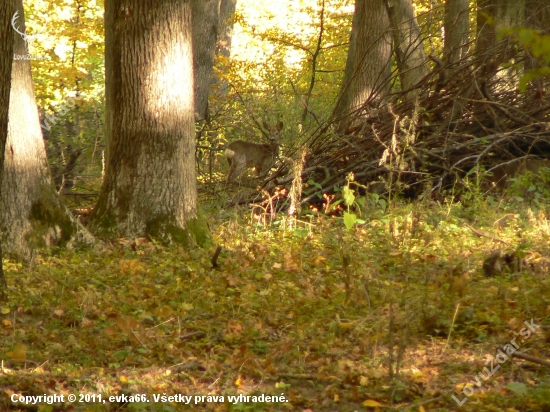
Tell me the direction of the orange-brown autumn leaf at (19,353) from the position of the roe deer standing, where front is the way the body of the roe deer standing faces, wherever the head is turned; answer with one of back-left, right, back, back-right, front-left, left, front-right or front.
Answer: right

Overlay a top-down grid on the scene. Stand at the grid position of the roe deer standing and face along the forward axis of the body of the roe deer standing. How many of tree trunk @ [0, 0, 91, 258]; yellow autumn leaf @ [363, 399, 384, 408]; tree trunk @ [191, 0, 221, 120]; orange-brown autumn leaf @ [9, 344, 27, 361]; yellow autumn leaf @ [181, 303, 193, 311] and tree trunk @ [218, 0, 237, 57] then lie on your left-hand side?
2

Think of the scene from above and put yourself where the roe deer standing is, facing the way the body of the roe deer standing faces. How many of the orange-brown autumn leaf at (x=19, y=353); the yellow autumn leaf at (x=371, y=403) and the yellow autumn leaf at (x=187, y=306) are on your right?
3

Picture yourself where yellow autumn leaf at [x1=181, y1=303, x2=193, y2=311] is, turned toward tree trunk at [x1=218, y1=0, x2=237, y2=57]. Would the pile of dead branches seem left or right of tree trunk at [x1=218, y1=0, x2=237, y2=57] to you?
right

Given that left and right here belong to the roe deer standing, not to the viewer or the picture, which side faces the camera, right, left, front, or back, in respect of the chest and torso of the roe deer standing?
right

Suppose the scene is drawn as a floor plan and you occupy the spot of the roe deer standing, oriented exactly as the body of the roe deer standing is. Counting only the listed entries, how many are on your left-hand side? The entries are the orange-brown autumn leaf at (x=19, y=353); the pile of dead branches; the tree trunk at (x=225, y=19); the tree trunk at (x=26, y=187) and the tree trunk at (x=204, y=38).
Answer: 2

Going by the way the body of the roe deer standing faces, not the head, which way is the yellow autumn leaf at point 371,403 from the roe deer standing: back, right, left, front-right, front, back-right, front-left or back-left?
right

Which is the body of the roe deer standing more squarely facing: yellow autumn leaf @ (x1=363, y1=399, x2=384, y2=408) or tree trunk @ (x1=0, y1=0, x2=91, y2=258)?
the yellow autumn leaf

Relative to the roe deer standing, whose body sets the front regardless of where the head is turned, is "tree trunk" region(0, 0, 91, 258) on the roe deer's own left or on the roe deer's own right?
on the roe deer's own right

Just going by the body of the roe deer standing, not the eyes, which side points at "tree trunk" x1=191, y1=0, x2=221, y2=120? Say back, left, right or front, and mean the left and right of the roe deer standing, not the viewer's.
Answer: left

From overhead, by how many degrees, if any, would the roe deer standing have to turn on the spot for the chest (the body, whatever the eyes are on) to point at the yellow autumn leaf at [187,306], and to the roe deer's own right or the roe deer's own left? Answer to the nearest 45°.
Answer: approximately 90° to the roe deer's own right

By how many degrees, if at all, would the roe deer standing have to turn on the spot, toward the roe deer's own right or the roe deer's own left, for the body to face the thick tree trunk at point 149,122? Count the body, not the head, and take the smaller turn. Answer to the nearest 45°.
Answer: approximately 90° to the roe deer's own right

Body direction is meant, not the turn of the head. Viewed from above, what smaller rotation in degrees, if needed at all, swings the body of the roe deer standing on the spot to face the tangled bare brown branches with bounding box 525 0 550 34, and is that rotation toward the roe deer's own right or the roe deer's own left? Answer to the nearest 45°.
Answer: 0° — it already faces it

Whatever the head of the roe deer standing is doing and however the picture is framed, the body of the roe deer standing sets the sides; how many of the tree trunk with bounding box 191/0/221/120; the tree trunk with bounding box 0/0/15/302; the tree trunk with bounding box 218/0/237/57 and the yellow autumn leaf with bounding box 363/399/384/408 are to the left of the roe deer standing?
2
